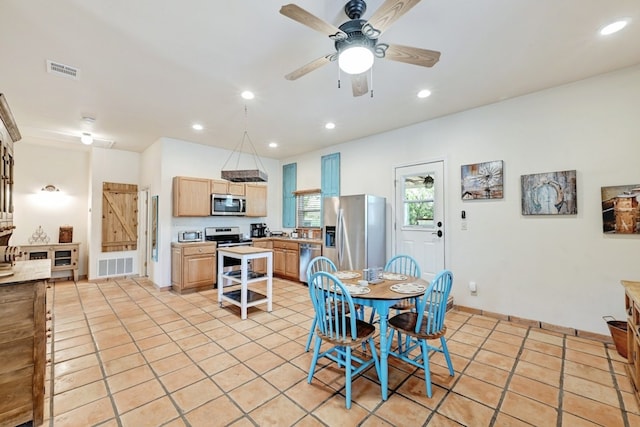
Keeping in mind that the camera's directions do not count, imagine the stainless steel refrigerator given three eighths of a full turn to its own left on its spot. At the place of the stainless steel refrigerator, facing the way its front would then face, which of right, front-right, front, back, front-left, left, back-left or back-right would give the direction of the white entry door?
front

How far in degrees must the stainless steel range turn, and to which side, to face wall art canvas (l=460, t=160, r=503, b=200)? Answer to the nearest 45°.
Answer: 0° — it already faces it

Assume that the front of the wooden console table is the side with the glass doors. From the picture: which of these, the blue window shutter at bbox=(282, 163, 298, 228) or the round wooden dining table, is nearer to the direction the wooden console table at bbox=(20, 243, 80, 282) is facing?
the round wooden dining table

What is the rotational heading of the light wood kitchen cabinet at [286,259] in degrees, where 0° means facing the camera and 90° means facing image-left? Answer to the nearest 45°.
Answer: approximately 45°

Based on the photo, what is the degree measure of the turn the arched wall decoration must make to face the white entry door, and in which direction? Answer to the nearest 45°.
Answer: approximately 45° to its left

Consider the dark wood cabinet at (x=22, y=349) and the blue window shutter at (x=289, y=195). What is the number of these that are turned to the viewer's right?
1

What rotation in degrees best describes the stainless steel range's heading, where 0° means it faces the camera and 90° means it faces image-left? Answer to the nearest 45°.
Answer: approximately 315°

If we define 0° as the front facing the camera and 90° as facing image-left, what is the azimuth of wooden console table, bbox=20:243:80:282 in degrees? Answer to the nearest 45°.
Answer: approximately 0°

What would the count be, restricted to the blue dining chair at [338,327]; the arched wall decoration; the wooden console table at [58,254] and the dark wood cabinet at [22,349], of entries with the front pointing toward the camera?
2

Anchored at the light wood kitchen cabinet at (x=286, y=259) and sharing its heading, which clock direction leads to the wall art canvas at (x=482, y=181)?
The wall art canvas is roughly at 9 o'clock from the light wood kitchen cabinet.
